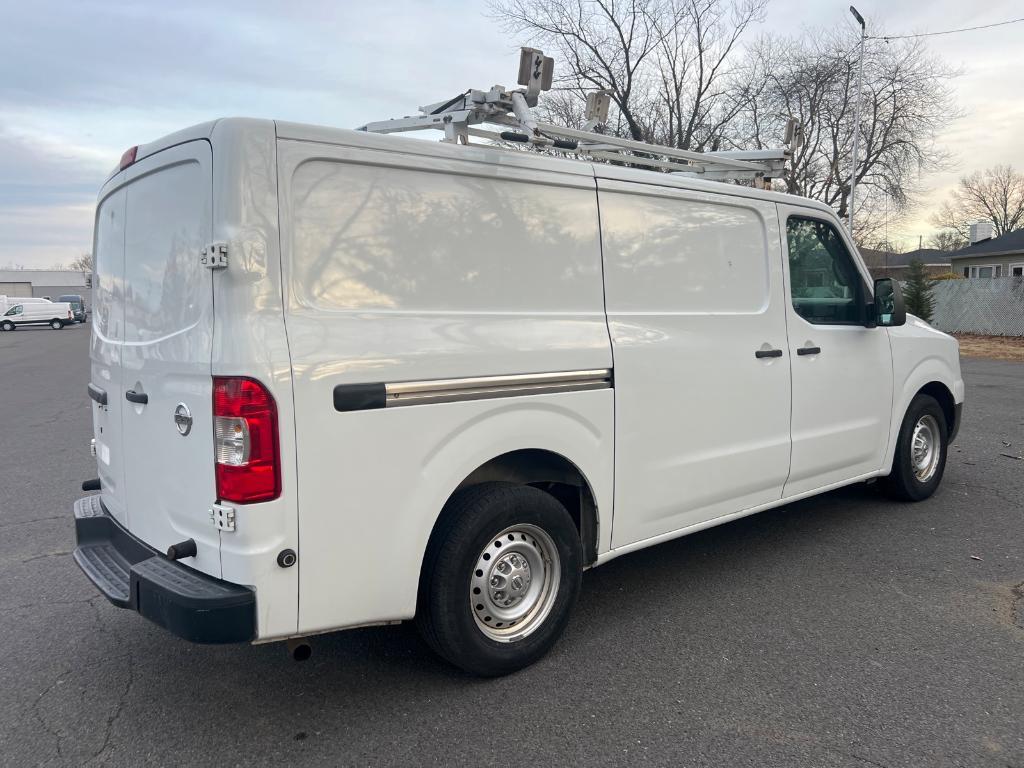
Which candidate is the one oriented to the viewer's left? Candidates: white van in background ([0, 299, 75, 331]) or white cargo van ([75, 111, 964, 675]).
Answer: the white van in background

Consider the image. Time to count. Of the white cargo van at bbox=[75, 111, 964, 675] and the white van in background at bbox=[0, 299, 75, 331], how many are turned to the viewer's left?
1

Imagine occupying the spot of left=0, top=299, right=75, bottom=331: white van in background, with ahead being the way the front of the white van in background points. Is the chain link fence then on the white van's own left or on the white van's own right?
on the white van's own left

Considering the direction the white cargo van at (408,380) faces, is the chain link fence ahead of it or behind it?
ahead

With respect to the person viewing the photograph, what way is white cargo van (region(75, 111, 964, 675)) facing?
facing away from the viewer and to the right of the viewer

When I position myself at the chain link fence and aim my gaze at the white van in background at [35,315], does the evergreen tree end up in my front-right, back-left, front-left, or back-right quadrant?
front-left

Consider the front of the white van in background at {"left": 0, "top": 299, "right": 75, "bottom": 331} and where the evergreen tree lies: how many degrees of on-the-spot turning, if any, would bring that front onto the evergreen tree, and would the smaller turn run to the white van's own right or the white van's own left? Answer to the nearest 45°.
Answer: approximately 135° to the white van's own left

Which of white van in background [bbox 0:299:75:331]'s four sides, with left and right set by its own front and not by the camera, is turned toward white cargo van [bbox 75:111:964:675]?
left

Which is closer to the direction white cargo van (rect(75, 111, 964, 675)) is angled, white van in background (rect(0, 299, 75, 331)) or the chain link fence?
the chain link fence

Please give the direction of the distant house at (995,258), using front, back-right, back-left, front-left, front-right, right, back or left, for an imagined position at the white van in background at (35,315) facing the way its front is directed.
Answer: back-left

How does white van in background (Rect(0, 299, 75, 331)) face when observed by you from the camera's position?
facing to the left of the viewer

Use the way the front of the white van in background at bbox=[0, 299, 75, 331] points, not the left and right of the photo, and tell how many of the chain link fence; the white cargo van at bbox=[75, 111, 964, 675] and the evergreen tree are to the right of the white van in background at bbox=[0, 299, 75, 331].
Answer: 0

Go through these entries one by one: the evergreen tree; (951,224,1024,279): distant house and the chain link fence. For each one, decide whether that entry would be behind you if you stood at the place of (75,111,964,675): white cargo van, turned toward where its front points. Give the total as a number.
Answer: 0

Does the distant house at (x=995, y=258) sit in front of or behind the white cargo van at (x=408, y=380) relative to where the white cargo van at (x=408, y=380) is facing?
in front

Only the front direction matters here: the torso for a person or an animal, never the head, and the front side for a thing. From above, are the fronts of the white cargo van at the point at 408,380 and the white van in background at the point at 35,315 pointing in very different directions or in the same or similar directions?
very different directions
